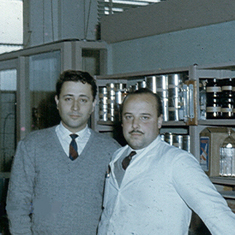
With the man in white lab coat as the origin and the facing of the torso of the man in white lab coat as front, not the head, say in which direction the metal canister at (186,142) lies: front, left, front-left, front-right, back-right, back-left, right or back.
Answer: back-right

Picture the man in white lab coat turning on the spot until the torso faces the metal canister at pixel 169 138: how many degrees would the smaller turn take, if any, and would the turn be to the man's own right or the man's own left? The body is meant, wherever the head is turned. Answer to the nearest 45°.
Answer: approximately 135° to the man's own right

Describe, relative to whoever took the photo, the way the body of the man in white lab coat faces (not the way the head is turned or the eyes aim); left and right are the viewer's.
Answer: facing the viewer and to the left of the viewer

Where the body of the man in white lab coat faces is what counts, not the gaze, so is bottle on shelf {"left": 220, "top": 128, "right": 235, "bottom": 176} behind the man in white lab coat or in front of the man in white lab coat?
behind
